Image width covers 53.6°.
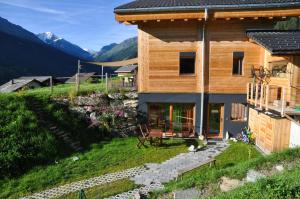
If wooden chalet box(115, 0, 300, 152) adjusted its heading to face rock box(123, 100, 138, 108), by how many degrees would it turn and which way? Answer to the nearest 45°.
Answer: approximately 90° to its right

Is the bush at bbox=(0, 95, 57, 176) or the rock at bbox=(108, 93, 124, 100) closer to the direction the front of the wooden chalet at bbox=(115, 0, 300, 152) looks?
the bush

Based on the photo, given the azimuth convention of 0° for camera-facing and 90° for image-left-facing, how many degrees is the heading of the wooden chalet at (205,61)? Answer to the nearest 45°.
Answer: approximately 0°

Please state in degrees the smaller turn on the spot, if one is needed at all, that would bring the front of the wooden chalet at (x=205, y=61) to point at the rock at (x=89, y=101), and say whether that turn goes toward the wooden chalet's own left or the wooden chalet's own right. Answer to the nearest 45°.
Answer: approximately 90° to the wooden chalet's own right

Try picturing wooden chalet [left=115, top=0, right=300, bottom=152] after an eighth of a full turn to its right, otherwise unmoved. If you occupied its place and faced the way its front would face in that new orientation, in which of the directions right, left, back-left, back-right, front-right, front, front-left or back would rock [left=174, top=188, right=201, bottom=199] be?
front-left

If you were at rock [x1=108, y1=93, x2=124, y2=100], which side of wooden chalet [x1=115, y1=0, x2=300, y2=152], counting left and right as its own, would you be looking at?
right

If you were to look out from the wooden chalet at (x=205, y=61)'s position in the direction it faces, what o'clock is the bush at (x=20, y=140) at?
The bush is roughly at 2 o'clock from the wooden chalet.

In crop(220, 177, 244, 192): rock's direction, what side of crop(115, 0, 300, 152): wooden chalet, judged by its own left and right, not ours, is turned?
front

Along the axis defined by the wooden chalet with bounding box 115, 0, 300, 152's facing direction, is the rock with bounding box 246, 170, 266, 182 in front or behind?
in front

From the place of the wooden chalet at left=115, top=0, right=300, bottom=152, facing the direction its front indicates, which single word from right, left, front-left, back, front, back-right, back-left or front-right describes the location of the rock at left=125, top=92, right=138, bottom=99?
right

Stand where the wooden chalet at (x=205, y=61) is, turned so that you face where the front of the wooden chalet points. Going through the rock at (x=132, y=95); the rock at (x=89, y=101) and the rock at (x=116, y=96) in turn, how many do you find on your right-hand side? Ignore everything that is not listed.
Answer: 3
